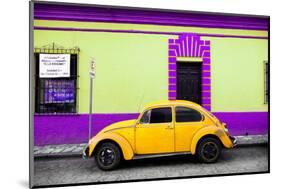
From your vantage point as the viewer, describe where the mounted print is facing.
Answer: facing the viewer and to the right of the viewer
